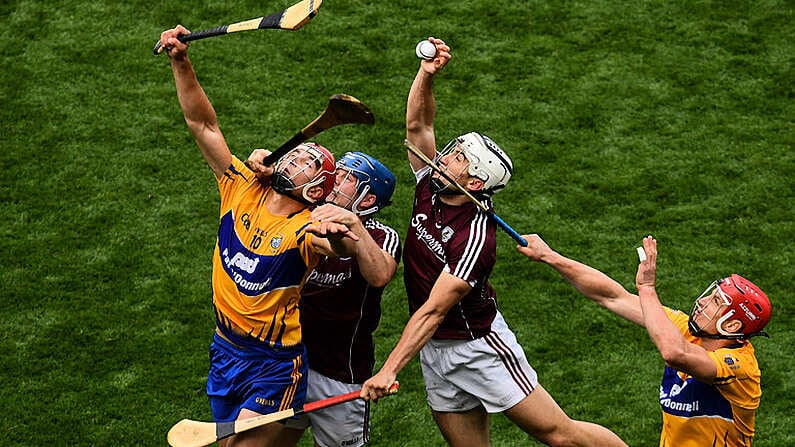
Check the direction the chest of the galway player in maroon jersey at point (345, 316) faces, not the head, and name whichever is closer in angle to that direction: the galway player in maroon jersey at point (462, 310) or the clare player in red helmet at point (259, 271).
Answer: the clare player in red helmet

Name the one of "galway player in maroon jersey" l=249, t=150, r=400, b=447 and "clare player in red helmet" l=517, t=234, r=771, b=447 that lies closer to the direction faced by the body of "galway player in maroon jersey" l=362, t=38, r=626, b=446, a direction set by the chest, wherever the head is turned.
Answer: the galway player in maroon jersey

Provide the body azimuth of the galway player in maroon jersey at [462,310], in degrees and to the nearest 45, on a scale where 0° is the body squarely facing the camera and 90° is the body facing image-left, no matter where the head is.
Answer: approximately 45°

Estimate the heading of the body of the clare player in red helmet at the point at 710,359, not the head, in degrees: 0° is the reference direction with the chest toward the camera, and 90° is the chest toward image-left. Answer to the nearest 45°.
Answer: approximately 45°

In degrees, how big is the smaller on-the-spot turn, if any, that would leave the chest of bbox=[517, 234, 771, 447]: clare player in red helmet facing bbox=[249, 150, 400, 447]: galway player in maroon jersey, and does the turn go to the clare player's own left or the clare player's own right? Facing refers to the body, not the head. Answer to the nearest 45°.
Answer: approximately 45° to the clare player's own right

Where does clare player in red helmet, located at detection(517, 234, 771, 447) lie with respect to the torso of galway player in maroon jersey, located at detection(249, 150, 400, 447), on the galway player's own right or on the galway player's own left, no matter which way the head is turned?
on the galway player's own left

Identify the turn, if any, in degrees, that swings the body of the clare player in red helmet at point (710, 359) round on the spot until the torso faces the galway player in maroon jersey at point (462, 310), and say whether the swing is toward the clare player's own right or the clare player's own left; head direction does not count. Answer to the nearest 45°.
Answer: approximately 45° to the clare player's own right

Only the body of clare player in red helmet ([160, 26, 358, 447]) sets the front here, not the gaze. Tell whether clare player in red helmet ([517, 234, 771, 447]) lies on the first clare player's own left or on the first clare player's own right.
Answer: on the first clare player's own left
